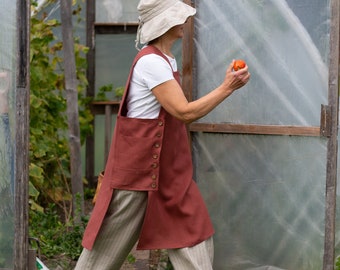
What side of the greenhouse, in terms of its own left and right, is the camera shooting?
front

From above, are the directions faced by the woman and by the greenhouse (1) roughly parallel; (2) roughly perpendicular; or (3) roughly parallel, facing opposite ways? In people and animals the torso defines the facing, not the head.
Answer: roughly perpendicular

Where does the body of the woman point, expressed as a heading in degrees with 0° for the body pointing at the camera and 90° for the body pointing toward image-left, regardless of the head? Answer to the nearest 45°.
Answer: approximately 270°

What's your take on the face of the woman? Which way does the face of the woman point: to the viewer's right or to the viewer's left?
to the viewer's right
